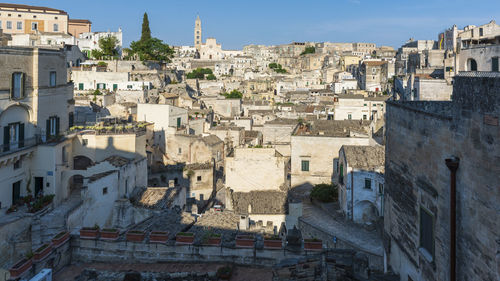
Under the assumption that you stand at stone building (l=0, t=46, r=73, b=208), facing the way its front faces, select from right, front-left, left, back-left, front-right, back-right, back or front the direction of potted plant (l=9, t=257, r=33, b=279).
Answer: front-right

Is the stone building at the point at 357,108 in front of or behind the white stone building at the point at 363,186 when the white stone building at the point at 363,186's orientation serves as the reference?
behind

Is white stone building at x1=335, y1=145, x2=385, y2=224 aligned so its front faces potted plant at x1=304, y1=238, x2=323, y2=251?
yes

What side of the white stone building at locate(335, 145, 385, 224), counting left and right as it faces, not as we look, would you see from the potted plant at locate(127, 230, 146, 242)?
front

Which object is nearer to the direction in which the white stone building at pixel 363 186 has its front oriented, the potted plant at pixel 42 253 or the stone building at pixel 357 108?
the potted plant

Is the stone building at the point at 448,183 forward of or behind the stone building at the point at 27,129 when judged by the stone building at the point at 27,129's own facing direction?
forward

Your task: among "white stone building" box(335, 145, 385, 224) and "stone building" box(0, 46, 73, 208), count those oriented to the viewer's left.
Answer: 0

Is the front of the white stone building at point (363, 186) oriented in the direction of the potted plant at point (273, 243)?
yes

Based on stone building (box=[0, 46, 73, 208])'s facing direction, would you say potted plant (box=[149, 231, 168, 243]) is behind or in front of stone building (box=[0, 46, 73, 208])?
in front

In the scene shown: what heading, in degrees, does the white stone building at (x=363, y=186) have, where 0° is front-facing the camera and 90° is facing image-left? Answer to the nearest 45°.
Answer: approximately 0°

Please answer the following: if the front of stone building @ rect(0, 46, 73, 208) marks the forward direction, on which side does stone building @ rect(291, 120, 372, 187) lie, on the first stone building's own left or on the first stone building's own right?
on the first stone building's own left
